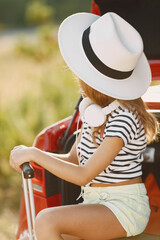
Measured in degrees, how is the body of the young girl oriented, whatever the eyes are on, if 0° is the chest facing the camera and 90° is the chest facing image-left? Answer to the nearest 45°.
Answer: approximately 90°

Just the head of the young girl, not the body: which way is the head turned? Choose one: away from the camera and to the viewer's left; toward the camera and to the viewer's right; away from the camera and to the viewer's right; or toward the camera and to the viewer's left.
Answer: away from the camera and to the viewer's left
